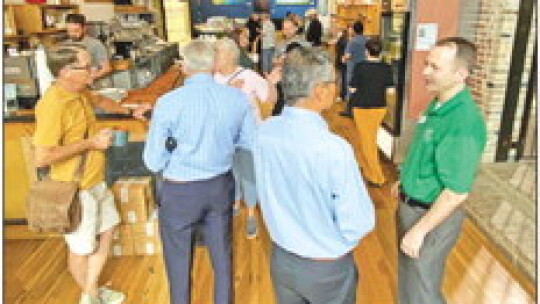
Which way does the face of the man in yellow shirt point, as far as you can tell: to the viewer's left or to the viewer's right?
to the viewer's right

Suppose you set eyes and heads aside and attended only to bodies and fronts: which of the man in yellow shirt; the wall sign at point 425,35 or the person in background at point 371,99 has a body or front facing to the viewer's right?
the man in yellow shirt

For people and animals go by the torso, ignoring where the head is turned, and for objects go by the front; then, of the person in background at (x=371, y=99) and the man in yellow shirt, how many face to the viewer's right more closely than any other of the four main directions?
1

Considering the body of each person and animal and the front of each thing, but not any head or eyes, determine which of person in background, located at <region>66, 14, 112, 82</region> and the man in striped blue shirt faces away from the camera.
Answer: the man in striped blue shirt

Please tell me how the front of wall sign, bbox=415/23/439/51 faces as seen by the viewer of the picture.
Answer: facing the viewer

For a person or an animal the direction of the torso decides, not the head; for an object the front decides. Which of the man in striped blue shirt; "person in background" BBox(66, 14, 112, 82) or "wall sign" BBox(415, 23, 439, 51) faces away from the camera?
the man in striped blue shirt

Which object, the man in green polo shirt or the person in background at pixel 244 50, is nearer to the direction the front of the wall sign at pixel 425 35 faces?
the man in green polo shirt

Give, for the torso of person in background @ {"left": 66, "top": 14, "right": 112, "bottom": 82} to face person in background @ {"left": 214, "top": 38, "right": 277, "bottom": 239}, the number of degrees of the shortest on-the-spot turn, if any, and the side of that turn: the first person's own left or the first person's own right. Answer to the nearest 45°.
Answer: approximately 90° to the first person's own left

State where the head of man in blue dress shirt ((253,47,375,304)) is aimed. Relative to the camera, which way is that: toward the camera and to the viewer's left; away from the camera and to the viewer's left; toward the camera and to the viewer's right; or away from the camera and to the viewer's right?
away from the camera and to the viewer's right

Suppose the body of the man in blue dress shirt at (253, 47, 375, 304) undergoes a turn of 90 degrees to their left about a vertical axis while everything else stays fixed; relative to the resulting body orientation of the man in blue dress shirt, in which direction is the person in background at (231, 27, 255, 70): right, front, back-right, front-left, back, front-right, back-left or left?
front-right

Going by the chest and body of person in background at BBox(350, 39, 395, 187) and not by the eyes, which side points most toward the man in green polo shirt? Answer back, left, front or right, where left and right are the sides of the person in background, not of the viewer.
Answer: back

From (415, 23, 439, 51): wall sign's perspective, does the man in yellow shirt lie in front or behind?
in front

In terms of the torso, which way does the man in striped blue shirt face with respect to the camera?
away from the camera

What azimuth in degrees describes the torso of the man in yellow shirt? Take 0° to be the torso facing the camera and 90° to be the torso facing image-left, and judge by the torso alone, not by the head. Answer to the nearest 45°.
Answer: approximately 270°

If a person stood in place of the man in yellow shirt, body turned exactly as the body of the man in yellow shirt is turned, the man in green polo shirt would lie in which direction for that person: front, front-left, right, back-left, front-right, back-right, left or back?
front-right

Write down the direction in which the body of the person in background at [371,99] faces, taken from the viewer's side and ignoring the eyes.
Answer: away from the camera

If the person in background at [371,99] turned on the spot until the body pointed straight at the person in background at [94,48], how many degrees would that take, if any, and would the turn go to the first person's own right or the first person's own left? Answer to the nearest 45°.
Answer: approximately 90° to the first person's own left
